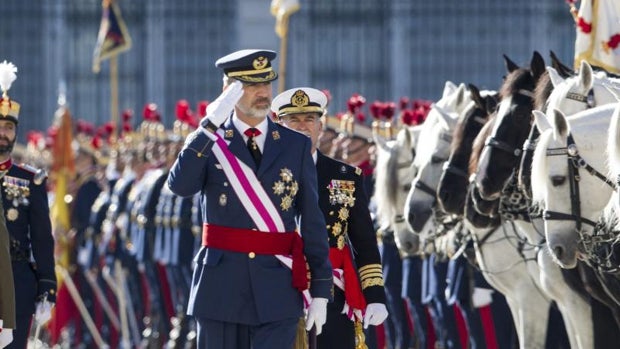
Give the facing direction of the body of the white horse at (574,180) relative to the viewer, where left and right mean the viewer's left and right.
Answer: facing the viewer and to the left of the viewer

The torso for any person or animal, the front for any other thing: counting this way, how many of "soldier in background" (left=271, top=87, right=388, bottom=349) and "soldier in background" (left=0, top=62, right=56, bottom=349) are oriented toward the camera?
2

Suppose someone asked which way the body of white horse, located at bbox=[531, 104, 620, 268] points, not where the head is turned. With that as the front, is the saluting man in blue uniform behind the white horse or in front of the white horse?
in front

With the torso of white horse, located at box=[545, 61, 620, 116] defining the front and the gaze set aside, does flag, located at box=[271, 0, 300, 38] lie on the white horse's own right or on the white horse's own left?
on the white horse's own right

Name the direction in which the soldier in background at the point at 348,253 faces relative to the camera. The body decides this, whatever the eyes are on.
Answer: toward the camera

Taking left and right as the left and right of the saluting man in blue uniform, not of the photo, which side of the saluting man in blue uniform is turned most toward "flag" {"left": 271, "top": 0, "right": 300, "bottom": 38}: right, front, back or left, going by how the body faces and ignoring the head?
back

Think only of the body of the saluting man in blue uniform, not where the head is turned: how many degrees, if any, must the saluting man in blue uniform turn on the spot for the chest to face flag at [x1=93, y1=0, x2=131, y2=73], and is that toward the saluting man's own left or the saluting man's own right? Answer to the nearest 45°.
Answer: approximately 180°

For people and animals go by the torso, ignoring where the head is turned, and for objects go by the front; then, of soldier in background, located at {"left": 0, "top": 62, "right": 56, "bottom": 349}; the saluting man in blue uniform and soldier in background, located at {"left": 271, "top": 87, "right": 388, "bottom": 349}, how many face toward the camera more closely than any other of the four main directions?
3

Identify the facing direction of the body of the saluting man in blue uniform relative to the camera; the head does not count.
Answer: toward the camera
